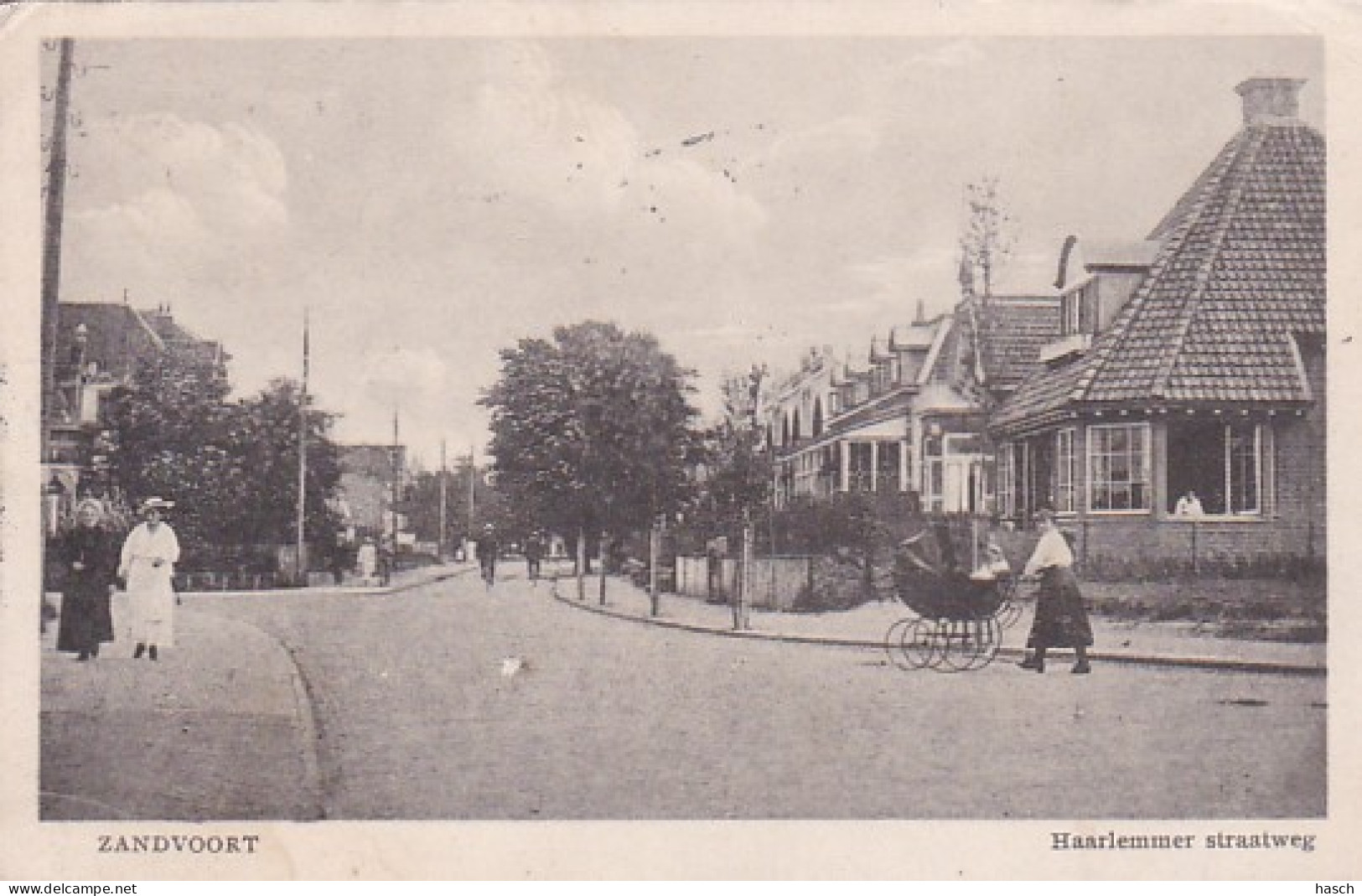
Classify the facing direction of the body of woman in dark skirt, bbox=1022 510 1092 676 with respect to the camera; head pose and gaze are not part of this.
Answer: to the viewer's left

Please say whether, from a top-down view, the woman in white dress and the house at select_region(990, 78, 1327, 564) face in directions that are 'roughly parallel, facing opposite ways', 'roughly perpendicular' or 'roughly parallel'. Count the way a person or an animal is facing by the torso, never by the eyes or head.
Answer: roughly perpendicular

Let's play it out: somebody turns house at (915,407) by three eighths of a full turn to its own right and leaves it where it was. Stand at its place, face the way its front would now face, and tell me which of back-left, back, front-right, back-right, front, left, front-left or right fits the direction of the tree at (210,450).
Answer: left

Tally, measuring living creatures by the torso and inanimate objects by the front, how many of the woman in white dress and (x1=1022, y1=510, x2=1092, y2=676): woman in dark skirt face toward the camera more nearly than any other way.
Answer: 1

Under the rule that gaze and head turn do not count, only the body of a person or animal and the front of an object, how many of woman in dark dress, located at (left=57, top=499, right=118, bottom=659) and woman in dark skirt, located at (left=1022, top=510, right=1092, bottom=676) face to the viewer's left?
1

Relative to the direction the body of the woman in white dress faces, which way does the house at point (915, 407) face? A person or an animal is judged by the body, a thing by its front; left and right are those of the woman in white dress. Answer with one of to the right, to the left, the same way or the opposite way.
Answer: to the right

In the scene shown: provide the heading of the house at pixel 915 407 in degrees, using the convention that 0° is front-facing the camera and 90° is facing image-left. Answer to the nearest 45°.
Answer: approximately 45°

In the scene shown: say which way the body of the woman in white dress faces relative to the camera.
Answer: toward the camera

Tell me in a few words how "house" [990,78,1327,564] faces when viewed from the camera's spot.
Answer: facing the viewer and to the left of the viewer

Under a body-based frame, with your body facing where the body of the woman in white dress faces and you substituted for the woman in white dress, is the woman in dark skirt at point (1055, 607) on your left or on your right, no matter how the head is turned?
on your left

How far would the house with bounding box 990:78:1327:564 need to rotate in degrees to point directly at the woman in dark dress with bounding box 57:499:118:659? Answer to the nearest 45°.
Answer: approximately 45° to its right

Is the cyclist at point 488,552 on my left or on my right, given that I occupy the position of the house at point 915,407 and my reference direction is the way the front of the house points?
on my right
